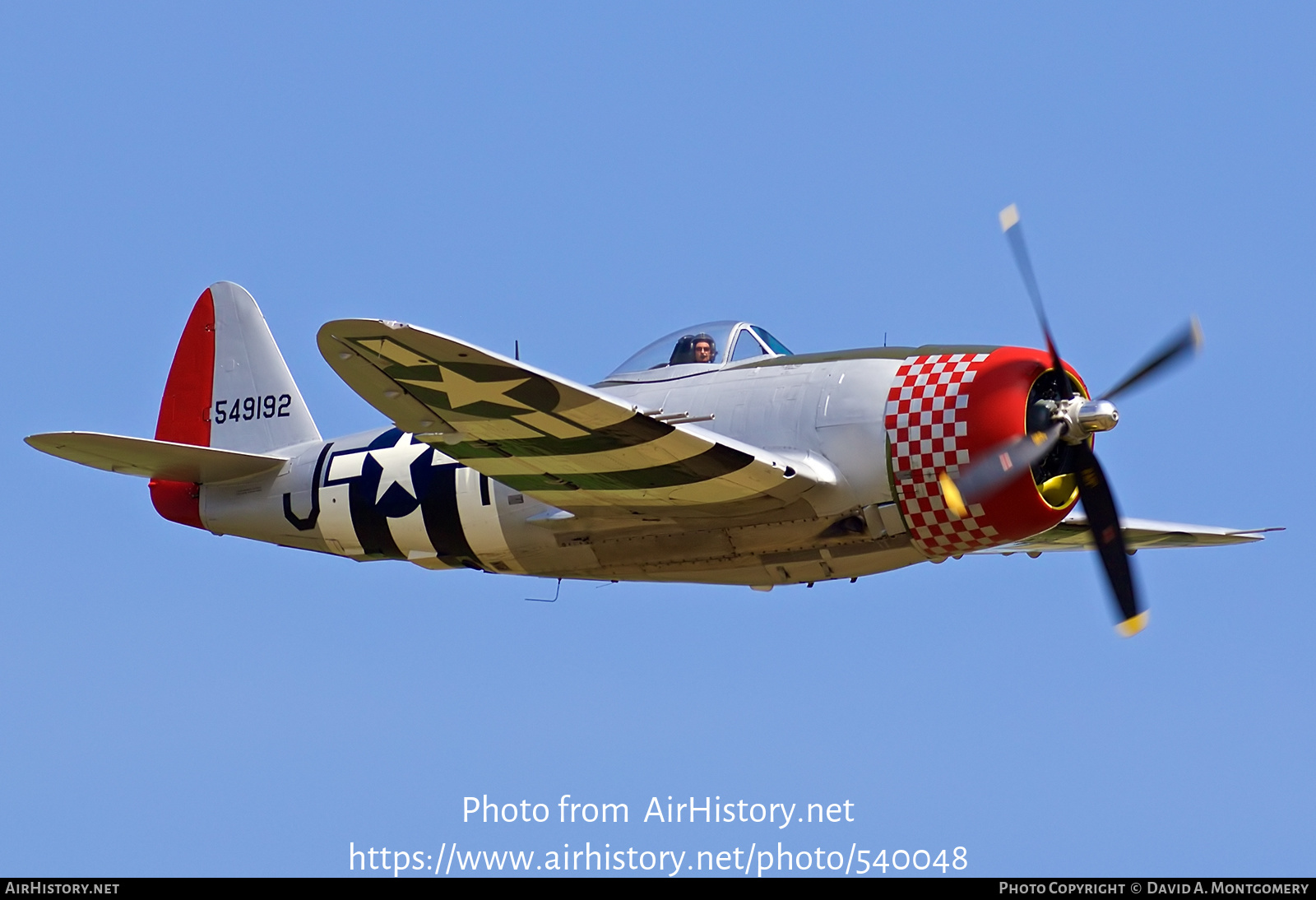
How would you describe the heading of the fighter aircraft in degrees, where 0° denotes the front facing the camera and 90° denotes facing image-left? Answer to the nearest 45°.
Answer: approximately 315°
